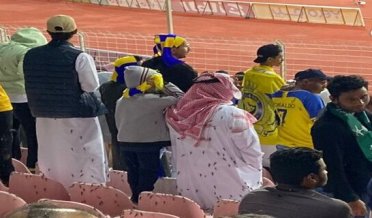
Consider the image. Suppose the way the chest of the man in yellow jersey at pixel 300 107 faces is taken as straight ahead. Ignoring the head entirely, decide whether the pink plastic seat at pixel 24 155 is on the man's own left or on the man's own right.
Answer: on the man's own left

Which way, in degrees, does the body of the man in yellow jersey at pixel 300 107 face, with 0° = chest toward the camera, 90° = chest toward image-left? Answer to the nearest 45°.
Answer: approximately 225°

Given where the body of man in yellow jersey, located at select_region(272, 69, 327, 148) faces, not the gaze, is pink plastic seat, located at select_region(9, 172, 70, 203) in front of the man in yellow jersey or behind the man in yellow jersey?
behind

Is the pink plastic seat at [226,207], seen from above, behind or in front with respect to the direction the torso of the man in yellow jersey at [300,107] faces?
behind

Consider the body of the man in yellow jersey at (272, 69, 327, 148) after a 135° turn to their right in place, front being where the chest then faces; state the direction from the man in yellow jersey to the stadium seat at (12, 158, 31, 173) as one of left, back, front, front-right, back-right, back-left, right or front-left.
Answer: right
